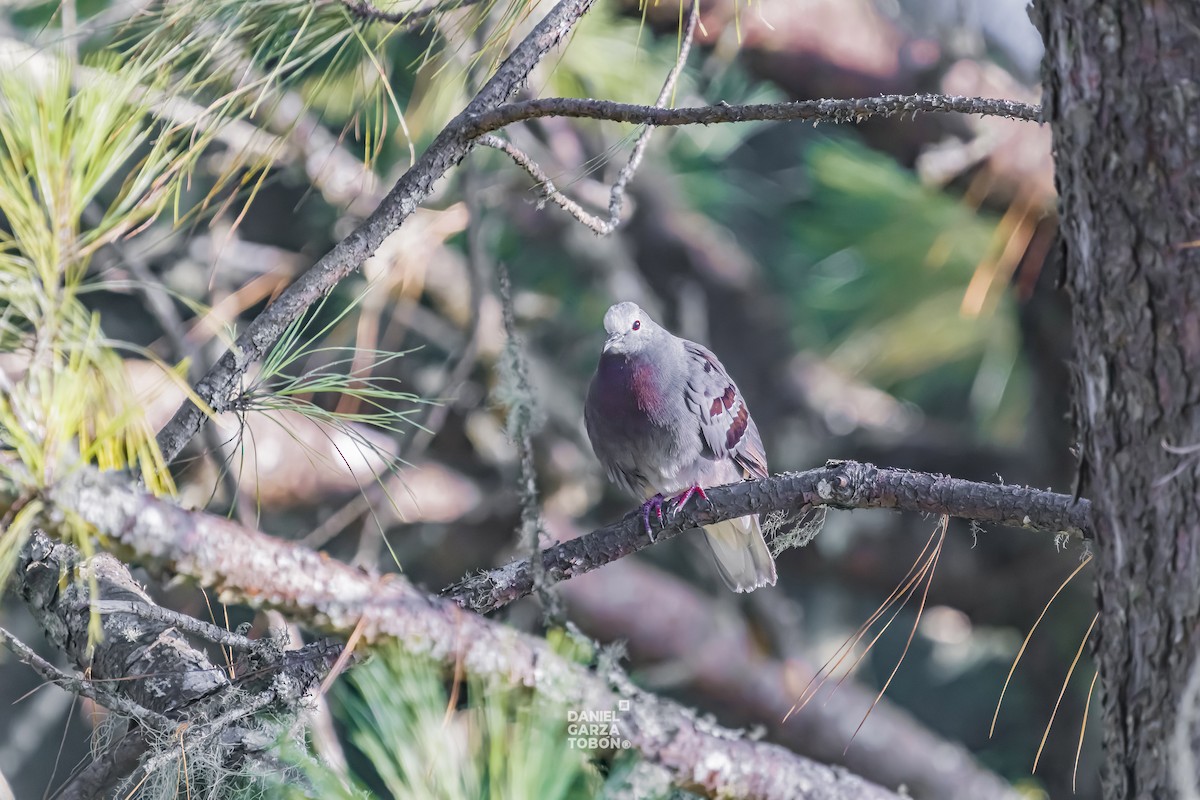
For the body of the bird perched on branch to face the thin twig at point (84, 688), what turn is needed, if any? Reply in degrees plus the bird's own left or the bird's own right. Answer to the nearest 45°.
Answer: approximately 45° to the bird's own right

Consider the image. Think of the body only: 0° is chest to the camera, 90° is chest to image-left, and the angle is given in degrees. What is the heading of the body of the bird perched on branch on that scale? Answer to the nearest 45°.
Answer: approximately 45°
